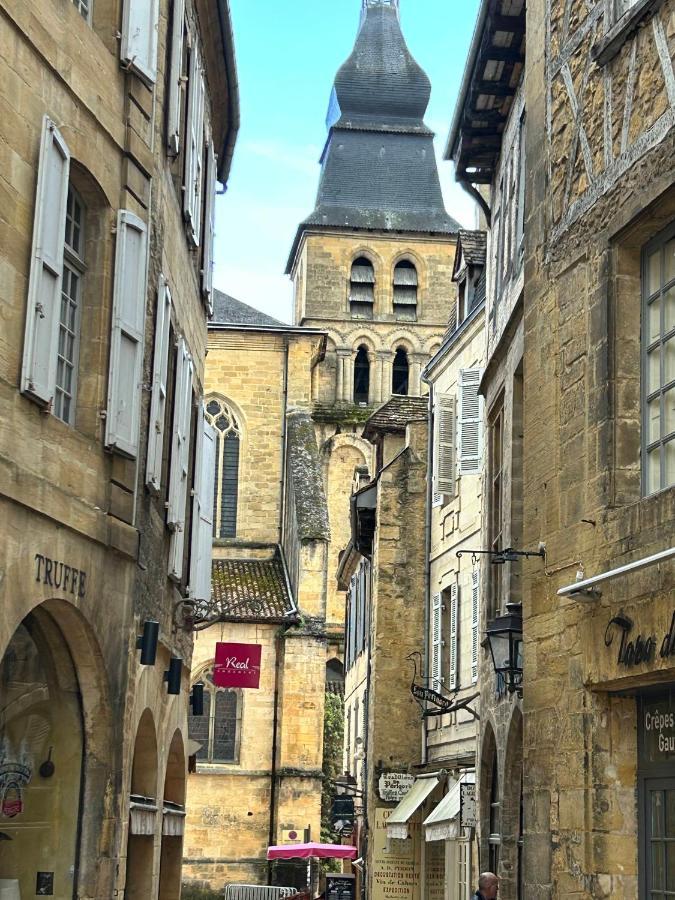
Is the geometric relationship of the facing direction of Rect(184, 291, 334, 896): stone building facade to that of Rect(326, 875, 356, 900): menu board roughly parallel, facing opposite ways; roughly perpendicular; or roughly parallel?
roughly parallel

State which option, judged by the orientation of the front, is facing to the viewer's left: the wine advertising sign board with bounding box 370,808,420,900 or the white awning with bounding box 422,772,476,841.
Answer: the white awning

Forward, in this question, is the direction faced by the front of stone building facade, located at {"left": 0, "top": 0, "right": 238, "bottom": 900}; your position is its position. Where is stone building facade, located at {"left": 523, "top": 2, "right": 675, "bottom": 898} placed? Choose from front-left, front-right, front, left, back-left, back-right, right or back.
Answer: front

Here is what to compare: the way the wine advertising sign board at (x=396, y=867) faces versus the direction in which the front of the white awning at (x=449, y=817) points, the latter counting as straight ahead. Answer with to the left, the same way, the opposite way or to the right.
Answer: to the left

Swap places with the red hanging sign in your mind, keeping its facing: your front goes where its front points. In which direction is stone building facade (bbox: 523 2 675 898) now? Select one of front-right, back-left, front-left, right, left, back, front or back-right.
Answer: front

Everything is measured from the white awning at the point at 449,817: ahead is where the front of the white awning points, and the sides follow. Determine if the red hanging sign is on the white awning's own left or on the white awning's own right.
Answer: on the white awning's own right

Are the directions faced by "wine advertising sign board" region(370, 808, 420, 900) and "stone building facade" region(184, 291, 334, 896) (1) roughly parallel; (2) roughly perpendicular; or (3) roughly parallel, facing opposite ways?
roughly parallel

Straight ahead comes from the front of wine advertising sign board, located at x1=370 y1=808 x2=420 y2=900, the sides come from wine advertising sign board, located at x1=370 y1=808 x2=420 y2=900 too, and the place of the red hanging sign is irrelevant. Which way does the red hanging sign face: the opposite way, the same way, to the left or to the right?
the same way

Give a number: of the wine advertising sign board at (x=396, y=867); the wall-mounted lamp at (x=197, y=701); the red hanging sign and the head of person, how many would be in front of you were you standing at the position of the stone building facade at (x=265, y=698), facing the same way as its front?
4

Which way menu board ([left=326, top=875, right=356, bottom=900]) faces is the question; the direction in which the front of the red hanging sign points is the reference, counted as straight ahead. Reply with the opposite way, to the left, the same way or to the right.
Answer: the same way

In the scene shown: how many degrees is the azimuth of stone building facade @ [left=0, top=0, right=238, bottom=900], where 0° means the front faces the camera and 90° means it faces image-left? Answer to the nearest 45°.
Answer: approximately 315°

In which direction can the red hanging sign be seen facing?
toward the camera

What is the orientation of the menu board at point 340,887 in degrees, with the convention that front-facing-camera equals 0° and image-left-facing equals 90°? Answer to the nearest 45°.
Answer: approximately 0°

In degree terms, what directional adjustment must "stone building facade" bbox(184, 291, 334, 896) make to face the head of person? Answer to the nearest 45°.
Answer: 0° — it already faces them

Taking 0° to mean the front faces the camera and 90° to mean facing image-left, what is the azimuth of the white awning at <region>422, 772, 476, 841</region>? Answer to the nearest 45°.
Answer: approximately 90°
